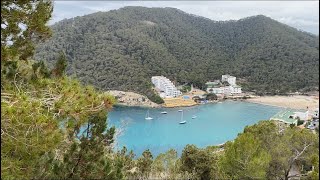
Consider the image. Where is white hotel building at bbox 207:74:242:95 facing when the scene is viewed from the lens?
facing the viewer

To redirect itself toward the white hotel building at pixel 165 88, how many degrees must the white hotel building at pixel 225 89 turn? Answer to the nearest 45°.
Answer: approximately 45° to its right
